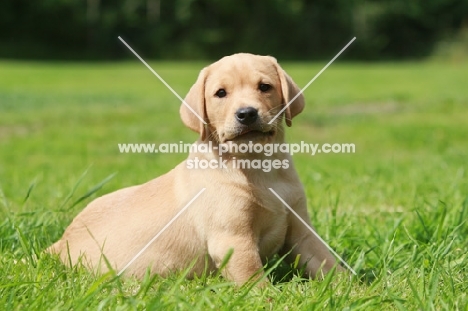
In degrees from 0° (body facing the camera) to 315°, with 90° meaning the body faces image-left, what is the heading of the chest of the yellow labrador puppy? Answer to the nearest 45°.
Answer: approximately 315°
